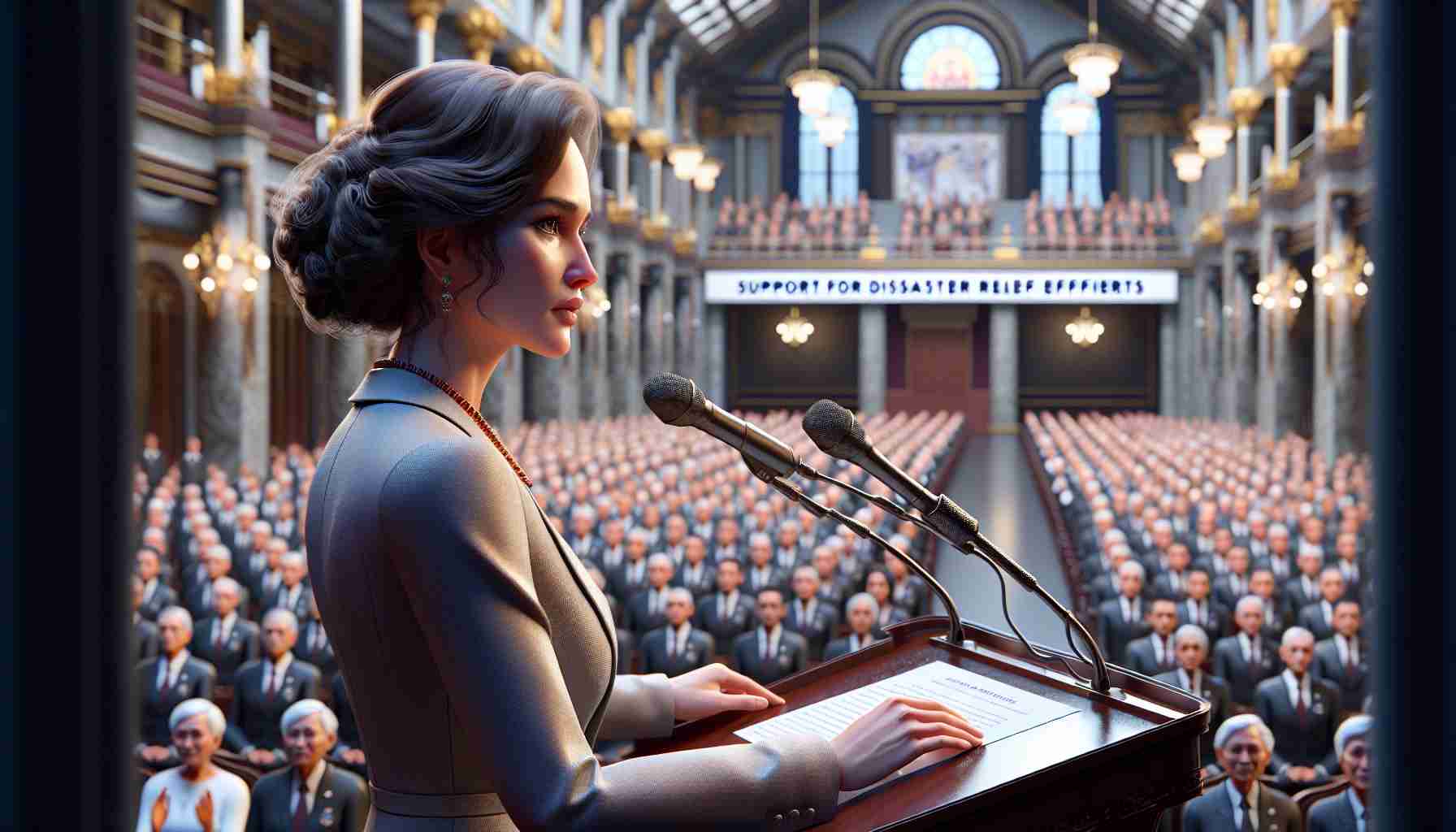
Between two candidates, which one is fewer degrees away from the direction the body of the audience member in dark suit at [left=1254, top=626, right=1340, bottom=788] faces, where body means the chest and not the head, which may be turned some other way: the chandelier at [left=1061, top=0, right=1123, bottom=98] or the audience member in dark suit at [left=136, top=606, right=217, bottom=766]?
the audience member in dark suit

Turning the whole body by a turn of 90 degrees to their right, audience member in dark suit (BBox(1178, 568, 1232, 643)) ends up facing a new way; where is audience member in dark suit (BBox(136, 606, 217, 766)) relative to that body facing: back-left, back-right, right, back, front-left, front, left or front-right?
front-left

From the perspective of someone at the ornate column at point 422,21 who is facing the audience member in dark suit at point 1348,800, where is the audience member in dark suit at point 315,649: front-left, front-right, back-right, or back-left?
front-right

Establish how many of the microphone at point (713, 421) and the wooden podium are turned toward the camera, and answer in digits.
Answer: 0

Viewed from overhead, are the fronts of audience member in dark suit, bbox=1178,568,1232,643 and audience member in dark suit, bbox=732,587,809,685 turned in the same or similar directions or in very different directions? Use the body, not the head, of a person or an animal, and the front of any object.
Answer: same or similar directions

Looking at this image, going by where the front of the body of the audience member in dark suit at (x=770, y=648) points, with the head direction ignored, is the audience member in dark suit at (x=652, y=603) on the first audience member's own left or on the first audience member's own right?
on the first audience member's own right

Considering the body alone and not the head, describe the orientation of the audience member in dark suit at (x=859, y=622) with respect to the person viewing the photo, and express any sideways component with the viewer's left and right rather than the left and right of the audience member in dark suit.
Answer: facing the viewer

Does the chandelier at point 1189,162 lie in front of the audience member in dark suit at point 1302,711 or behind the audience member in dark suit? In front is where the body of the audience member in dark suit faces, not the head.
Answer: behind

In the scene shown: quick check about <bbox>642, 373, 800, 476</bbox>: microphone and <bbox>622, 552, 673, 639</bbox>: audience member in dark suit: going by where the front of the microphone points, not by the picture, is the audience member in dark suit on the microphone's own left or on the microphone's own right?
on the microphone's own right

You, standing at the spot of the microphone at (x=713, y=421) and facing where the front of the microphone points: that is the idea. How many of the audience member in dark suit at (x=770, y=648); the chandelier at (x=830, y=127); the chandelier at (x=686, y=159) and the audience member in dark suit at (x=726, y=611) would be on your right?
4

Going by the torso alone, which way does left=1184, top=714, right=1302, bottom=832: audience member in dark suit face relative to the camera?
toward the camera

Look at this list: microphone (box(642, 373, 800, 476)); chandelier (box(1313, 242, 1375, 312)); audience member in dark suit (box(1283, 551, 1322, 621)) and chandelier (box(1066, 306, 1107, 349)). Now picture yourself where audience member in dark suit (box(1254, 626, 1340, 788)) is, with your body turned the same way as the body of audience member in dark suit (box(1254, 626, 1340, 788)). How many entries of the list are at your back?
3

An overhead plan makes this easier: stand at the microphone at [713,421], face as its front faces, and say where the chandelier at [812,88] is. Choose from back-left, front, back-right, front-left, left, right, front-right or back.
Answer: right

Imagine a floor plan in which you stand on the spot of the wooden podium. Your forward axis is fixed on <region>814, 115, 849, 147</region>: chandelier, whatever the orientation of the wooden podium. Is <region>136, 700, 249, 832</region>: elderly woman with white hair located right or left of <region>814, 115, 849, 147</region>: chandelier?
left

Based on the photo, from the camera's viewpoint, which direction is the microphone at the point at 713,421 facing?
to the viewer's left

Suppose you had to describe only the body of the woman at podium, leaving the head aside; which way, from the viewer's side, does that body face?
to the viewer's right

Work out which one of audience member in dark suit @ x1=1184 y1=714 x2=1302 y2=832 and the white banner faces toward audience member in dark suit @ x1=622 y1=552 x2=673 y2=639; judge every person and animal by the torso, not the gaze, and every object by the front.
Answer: the white banner

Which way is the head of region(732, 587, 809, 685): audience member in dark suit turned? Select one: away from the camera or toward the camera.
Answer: toward the camera

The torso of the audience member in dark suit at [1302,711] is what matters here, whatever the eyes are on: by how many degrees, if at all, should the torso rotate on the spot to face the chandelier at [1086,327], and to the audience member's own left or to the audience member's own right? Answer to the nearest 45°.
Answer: approximately 180°
